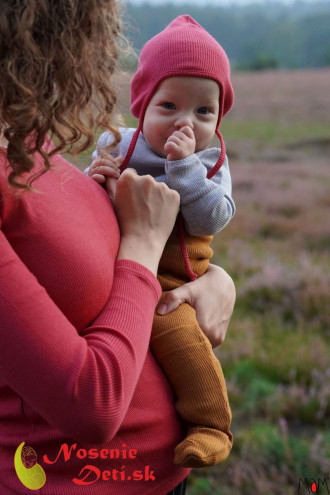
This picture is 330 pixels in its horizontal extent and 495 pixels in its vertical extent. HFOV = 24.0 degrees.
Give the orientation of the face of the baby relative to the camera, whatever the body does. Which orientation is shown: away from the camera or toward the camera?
toward the camera

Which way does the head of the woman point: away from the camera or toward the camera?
away from the camera

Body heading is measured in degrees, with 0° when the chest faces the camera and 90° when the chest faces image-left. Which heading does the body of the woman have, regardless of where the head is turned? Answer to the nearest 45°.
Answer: approximately 270°

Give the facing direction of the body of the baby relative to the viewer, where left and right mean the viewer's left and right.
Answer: facing the viewer
